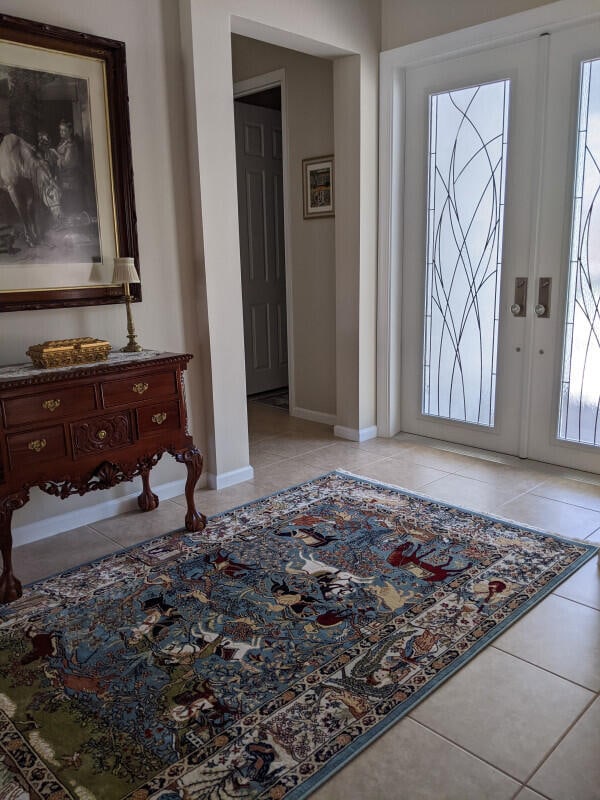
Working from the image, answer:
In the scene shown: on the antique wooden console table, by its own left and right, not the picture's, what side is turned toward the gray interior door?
left

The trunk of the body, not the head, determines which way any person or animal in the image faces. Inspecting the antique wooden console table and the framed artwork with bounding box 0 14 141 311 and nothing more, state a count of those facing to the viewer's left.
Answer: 0

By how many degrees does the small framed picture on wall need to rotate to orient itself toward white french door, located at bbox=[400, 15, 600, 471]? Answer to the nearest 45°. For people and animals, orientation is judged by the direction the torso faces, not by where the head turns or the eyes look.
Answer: approximately 90° to its left

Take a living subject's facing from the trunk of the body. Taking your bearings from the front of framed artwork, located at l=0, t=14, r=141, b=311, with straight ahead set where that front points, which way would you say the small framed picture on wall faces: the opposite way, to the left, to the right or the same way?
to the right

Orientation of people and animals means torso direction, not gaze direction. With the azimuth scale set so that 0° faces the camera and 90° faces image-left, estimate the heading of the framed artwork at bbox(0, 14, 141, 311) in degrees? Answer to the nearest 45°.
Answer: approximately 315°

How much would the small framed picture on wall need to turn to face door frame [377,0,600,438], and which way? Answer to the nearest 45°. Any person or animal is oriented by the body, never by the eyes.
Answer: approximately 90° to its left

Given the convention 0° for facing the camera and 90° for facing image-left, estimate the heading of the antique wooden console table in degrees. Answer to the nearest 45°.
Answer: approximately 315°

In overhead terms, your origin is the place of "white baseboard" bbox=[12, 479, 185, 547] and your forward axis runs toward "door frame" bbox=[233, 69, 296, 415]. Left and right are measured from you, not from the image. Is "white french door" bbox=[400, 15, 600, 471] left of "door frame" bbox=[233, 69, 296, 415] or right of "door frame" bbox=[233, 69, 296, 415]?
right

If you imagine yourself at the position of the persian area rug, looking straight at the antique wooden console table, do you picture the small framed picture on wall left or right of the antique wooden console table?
right

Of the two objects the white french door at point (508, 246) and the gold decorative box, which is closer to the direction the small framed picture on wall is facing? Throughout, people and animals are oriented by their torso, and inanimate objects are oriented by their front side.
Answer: the gold decorative box
